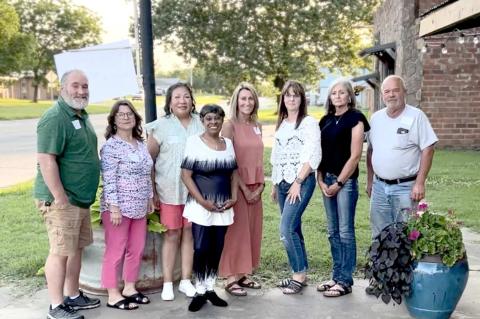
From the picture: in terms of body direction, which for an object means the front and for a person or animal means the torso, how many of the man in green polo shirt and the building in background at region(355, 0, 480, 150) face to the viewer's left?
1

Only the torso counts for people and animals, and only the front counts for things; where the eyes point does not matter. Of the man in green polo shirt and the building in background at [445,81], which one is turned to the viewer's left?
the building in background

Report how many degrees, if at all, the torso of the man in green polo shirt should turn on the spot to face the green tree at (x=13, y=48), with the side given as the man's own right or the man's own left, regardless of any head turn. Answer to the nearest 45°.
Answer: approximately 135° to the man's own left

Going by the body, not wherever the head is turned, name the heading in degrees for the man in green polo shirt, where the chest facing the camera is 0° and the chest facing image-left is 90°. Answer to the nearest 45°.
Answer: approximately 315°

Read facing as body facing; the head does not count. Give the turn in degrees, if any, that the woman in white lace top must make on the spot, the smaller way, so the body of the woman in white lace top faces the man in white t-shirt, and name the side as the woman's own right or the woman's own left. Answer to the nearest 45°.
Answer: approximately 135° to the woman's own left

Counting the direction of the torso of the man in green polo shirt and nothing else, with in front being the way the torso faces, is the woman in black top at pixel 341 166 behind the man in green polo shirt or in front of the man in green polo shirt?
in front

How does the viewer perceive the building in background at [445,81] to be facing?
facing to the left of the viewer

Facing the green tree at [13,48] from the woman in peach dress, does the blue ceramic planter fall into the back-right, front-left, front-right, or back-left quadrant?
back-right

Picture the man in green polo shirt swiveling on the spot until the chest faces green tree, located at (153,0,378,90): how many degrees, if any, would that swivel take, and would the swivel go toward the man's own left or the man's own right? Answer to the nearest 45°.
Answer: approximately 90° to the man's own left

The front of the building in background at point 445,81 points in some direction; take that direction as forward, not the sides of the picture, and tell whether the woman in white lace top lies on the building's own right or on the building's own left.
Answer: on the building's own left
